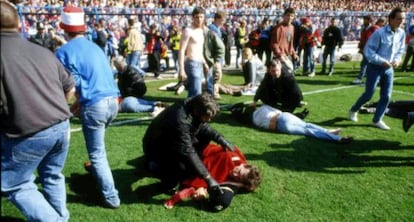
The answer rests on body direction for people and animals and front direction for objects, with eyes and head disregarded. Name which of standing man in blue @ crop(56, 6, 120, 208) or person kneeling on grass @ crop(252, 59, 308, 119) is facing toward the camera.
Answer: the person kneeling on grass

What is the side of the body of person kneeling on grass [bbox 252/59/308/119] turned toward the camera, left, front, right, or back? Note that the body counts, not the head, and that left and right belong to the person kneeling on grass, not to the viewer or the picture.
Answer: front

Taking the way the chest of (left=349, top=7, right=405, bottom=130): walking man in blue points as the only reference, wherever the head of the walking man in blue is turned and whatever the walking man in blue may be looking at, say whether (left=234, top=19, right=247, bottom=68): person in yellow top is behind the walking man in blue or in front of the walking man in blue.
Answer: behind

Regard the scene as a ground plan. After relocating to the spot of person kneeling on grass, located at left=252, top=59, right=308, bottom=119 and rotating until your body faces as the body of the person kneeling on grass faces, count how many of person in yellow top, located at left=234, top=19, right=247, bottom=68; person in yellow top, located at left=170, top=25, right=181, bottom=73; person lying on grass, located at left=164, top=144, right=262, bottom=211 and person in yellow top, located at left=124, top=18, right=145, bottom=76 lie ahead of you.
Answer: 1

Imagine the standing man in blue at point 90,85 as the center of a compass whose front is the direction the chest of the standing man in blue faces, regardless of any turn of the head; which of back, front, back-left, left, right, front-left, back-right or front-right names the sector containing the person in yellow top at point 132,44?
front-right

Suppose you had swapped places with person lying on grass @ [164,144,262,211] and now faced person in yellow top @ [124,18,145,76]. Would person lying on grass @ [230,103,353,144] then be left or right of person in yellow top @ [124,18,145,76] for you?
right

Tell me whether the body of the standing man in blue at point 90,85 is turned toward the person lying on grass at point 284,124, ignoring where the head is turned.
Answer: no

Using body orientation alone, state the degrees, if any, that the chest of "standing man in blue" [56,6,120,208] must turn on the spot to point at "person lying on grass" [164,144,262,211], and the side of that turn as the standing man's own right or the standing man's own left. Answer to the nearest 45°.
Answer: approximately 135° to the standing man's own right

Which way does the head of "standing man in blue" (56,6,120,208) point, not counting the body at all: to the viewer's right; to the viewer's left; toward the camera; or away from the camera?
away from the camera

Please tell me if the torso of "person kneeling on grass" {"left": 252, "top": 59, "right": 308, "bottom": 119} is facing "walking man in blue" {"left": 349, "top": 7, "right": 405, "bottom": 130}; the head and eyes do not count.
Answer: no

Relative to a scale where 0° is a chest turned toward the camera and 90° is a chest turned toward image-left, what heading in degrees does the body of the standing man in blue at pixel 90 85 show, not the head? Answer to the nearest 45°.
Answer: approximately 135°

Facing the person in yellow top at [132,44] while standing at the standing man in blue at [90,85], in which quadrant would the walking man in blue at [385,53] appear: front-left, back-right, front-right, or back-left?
front-right

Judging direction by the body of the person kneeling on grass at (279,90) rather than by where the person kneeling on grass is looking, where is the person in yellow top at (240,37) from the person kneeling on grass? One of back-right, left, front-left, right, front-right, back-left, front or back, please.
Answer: back

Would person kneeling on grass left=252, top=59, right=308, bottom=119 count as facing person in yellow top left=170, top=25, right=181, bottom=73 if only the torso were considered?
no

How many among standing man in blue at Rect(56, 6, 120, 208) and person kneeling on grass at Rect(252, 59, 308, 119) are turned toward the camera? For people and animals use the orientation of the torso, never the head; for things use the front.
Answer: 1
